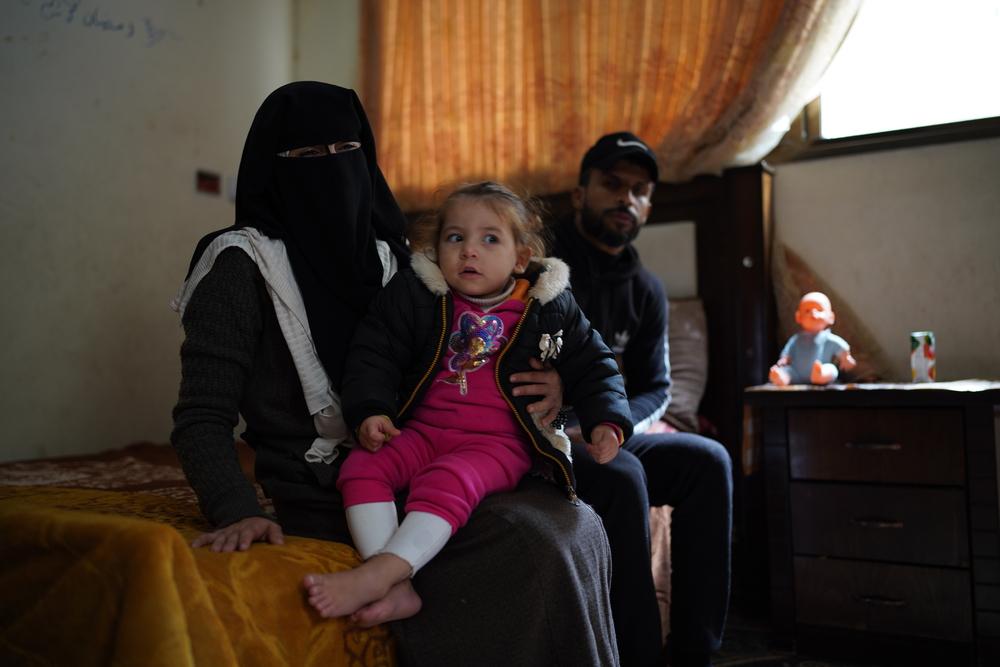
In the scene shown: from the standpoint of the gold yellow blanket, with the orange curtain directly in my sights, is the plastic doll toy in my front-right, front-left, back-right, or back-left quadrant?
front-right

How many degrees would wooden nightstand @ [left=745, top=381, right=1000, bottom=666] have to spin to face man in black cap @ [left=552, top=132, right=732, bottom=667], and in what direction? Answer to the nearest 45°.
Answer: approximately 45° to its right

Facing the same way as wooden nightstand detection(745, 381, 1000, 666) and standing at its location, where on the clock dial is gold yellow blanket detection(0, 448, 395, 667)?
The gold yellow blanket is roughly at 1 o'clock from the wooden nightstand.

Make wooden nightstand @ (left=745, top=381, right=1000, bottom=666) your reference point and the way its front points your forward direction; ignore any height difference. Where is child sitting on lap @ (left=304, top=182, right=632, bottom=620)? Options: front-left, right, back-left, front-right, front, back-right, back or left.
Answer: front-right

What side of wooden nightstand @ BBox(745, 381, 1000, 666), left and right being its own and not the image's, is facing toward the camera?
front

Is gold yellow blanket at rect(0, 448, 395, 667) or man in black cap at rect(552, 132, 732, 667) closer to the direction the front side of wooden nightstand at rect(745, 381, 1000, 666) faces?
the gold yellow blanket
